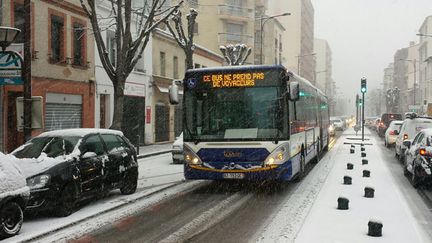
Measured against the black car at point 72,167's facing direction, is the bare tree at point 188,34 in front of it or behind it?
behind

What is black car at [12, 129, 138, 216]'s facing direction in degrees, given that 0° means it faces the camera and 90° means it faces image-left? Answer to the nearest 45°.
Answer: approximately 45°

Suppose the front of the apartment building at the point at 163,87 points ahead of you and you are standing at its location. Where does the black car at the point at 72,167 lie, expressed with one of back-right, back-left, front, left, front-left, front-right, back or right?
front-right

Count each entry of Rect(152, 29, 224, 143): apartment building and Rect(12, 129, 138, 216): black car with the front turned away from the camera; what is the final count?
0

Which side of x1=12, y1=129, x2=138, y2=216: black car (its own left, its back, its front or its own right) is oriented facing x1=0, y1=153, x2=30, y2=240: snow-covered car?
front

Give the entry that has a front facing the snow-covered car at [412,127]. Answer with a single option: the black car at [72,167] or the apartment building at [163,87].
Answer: the apartment building

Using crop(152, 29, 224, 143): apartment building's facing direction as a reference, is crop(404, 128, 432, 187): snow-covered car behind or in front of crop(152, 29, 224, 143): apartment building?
in front

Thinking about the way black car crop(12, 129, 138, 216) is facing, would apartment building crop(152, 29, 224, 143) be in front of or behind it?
behind

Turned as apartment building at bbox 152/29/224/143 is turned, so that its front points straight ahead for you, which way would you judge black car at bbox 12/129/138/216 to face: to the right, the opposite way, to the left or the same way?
to the right

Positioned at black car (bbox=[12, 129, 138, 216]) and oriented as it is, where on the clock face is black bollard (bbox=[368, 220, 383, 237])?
The black bollard is roughly at 9 o'clock from the black car.

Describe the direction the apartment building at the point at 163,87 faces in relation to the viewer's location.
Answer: facing the viewer and to the right of the viewer
